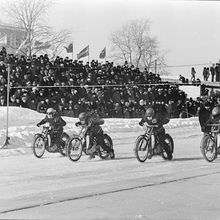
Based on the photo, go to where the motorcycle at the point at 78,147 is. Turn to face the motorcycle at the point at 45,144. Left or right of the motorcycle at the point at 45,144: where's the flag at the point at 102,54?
right

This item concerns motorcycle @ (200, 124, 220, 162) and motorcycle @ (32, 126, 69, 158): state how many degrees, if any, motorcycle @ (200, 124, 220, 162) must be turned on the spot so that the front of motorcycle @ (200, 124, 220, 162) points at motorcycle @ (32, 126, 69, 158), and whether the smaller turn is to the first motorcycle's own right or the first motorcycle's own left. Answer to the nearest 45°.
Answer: approximately 45° to the first motorcycle's own right

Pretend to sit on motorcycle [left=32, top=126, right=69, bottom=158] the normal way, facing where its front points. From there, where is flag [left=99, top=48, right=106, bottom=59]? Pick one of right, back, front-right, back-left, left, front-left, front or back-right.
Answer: back-right

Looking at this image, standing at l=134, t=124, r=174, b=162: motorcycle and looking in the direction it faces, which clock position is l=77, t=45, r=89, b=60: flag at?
The flag is roughly at 4 o'clock from the motorcycle.

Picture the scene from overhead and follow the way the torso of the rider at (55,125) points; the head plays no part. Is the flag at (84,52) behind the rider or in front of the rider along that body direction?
behind

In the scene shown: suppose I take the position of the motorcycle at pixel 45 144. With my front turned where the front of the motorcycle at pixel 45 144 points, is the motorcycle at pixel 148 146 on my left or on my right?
on my left

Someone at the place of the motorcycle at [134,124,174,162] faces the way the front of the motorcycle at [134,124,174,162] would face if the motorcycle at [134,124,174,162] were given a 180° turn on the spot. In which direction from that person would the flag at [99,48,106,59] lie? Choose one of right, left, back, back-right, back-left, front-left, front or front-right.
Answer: front-left

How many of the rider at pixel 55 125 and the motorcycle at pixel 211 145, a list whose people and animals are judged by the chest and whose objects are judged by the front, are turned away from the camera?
0

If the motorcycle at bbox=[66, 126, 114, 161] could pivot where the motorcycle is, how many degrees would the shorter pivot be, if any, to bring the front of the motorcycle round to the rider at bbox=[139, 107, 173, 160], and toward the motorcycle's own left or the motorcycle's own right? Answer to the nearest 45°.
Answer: approximately 135° to the motorcycle's own left

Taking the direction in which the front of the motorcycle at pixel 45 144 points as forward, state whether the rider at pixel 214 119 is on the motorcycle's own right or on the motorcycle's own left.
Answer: on the motorcycle's own left

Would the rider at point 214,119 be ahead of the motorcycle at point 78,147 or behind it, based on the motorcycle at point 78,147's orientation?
behind

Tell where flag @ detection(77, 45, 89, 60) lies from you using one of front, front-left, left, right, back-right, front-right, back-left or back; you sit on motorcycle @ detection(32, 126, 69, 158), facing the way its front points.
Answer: back-right

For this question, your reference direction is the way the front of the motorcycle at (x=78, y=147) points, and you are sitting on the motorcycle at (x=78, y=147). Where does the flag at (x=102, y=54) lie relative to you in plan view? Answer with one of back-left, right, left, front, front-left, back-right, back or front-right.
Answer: back-right

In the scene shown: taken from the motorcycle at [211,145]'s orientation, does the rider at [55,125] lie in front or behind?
in front
